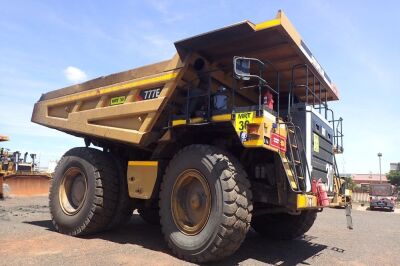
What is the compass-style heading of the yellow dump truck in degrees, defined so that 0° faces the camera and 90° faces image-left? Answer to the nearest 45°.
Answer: approximately 315°
